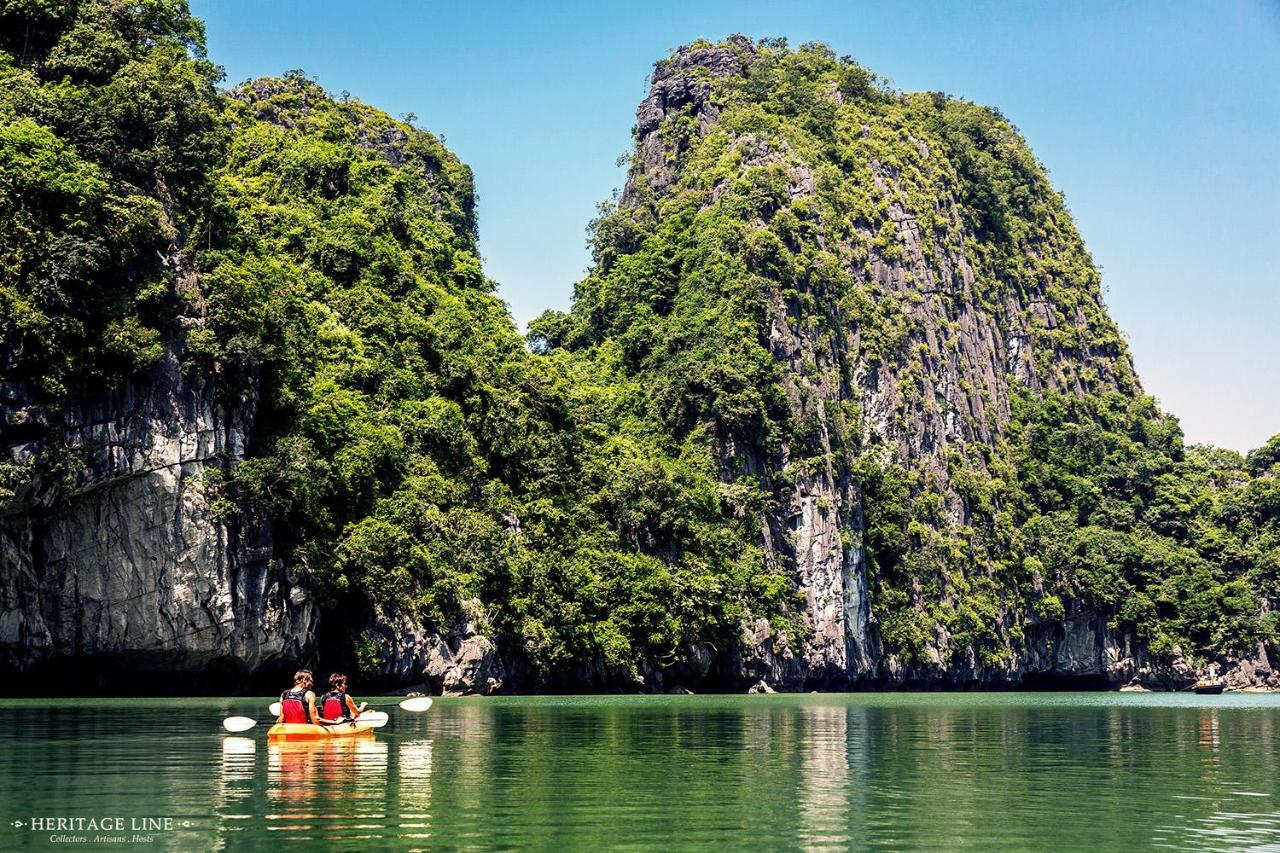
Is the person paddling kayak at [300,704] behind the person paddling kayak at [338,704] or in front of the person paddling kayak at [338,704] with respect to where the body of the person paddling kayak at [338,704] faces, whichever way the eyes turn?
behind

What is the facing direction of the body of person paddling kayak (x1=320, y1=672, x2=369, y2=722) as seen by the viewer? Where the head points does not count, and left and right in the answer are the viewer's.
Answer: facing away from the viewer and to the right of the viewer

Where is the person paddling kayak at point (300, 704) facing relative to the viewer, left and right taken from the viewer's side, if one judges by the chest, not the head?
facing away from the viewer and to the right of the viewer

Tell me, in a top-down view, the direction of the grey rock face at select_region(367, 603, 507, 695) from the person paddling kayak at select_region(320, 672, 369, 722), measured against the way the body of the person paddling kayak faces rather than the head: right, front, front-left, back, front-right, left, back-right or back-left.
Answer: front-left
